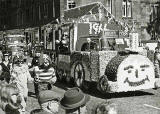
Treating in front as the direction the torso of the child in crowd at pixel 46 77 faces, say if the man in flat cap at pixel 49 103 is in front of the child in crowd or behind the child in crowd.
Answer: in front

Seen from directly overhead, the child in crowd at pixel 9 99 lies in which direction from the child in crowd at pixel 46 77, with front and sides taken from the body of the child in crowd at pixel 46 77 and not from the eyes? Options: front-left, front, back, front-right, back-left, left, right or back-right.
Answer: front

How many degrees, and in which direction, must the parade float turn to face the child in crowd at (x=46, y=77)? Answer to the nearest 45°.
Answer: approximately 90° to its right

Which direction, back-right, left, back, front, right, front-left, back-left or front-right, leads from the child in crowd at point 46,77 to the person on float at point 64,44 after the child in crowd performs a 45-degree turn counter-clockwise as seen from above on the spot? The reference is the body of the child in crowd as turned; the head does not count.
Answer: back-left

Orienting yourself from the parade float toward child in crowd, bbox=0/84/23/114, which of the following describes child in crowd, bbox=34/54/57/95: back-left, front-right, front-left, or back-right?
front-right

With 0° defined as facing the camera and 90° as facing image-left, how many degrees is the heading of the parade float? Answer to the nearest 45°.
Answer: approximately 315°

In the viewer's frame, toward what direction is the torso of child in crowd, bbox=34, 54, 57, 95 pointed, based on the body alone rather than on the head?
toward the camera

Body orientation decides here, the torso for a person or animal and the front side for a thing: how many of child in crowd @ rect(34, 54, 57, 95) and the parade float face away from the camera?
0

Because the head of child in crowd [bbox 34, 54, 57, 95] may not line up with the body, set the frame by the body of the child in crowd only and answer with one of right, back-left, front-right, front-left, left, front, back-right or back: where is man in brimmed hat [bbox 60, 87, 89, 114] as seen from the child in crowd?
front

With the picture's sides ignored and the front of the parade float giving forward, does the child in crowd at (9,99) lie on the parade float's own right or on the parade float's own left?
on the parade float's own right

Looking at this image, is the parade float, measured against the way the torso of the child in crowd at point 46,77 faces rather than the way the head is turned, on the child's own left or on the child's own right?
on the child's own left

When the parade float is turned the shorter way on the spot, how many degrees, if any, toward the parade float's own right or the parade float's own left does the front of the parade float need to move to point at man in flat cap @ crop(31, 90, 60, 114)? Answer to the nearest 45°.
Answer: approximately 45° to the parade float's own right
